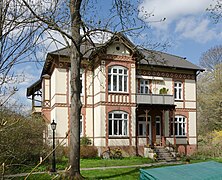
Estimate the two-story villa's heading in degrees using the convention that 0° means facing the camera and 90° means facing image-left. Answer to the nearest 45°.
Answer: approximately 315°
